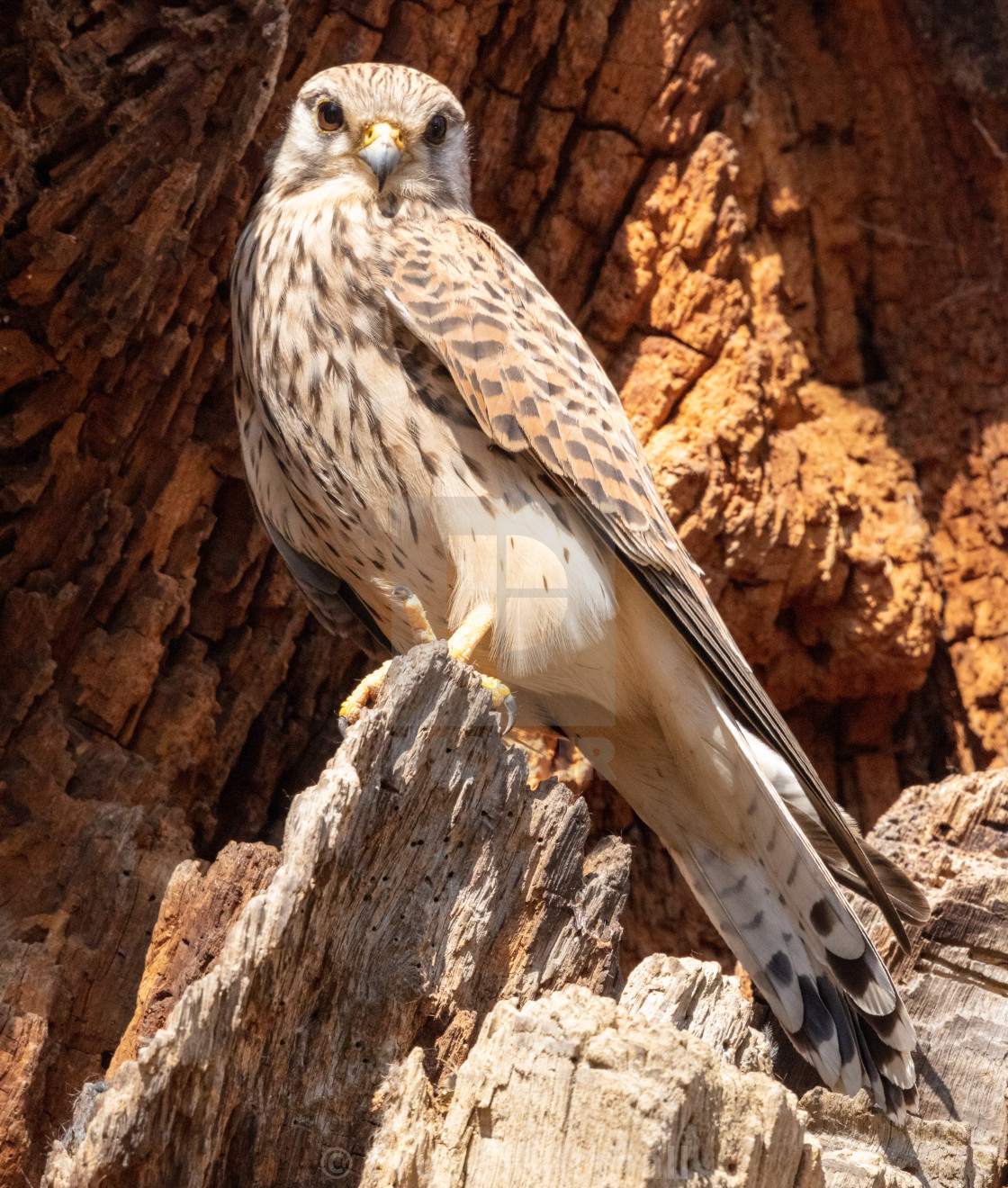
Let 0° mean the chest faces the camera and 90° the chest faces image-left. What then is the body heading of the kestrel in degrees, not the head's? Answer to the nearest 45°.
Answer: approximately 45°
